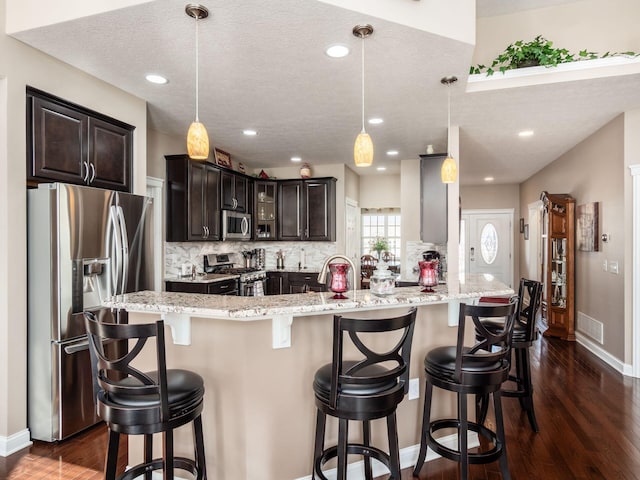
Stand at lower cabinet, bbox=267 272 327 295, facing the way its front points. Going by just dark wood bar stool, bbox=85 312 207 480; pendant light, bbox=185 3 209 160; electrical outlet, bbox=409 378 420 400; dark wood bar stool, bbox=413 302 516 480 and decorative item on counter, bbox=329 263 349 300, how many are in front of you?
5

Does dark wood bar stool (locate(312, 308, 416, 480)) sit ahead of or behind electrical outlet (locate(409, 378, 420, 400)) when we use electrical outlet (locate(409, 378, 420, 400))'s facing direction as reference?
ahead

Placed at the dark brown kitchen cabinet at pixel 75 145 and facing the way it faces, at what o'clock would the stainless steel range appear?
The stainless steel range is roughly at 9 o'clock from the dark brown kitchen cabinet.

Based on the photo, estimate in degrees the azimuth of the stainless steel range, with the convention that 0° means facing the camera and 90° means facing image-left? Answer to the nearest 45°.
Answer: approximately 315°

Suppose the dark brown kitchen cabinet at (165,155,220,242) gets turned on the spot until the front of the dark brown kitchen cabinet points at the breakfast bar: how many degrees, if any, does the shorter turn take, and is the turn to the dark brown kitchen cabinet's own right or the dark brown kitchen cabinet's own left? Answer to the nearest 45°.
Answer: approximately 45° to the dark brown kitchen cabinet's own right

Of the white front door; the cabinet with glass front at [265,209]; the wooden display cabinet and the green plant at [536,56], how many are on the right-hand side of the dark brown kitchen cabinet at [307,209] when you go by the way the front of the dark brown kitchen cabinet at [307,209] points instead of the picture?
1

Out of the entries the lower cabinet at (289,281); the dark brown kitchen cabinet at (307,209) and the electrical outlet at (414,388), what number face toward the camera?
3

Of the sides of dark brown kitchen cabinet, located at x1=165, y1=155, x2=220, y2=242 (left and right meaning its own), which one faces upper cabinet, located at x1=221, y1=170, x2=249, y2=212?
left

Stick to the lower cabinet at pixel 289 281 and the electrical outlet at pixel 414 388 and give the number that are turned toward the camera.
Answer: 2

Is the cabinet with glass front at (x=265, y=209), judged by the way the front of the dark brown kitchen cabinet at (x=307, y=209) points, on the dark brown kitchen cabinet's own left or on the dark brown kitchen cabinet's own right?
on the dark brown kitchen cabinet's own right

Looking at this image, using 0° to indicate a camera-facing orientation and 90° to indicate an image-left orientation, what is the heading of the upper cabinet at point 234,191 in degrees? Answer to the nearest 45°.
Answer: approximately 315°
